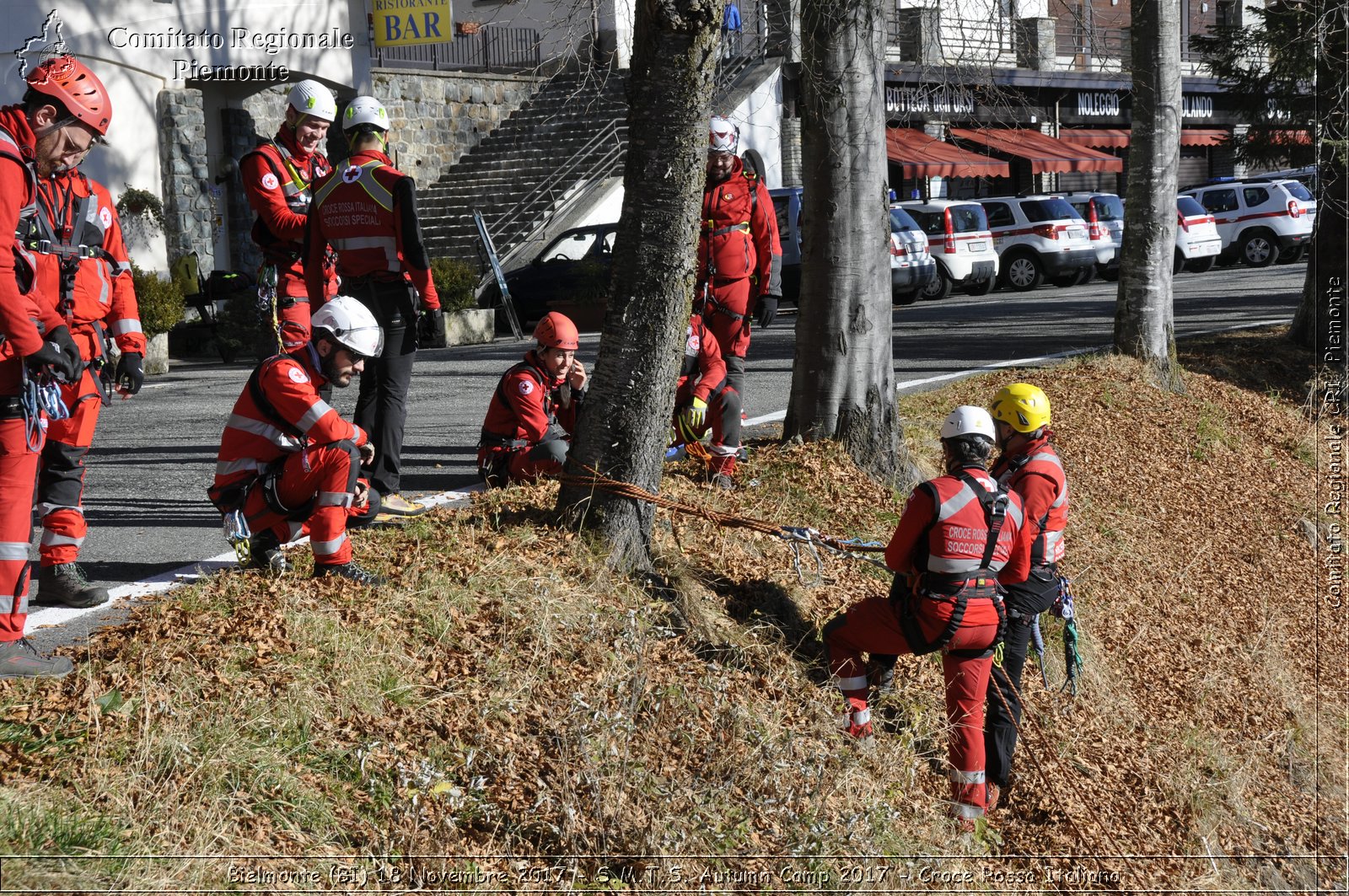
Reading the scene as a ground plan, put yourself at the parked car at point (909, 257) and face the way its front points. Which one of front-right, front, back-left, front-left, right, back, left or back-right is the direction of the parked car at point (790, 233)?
left

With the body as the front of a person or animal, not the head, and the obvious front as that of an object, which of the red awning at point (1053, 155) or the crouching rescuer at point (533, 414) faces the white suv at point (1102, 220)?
the red awning

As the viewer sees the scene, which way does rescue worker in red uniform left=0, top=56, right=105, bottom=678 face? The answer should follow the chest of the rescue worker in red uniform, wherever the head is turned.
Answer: to the viewer's right

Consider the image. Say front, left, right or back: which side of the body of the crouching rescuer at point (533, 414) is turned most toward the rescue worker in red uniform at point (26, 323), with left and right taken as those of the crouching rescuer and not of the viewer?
right

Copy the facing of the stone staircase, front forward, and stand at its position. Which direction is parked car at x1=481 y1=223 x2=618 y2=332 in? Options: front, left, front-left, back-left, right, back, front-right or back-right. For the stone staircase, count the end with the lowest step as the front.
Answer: front-left

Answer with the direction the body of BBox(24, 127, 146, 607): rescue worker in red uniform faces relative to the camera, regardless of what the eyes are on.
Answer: toward the camera

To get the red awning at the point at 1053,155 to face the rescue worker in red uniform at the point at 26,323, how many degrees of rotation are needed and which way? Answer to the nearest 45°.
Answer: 0° — it already faces them

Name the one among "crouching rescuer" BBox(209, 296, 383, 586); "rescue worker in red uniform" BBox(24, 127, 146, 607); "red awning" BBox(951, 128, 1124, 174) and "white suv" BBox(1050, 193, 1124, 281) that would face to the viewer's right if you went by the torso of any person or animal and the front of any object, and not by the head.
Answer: the crouching rescuer

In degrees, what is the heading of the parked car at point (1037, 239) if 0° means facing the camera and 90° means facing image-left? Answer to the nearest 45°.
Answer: approximately 135°

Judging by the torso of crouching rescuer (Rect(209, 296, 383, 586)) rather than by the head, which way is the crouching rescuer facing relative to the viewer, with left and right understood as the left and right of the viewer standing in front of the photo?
facing to the right of the viewer

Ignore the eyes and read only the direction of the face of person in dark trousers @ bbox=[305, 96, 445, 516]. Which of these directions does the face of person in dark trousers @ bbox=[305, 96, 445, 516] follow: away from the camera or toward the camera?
away from the camera

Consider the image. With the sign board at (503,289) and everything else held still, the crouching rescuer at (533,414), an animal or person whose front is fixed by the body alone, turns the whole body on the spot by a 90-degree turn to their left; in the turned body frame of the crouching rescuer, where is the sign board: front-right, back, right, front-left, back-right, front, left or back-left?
front-left

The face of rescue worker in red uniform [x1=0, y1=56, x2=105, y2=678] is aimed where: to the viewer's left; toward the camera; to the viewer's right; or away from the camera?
to the viewer's right

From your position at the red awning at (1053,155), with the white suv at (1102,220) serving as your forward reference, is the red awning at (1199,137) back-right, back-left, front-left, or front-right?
back-left

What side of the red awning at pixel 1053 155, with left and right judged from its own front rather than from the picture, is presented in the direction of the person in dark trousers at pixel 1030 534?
front

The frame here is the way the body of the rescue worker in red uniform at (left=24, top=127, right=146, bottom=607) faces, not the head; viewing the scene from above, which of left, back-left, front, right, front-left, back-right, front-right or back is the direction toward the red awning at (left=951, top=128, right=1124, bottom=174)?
back-left

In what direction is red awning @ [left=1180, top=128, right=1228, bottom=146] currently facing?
toward the camera

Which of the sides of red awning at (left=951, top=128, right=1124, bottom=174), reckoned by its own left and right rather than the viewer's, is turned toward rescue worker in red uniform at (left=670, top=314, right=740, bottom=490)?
front
